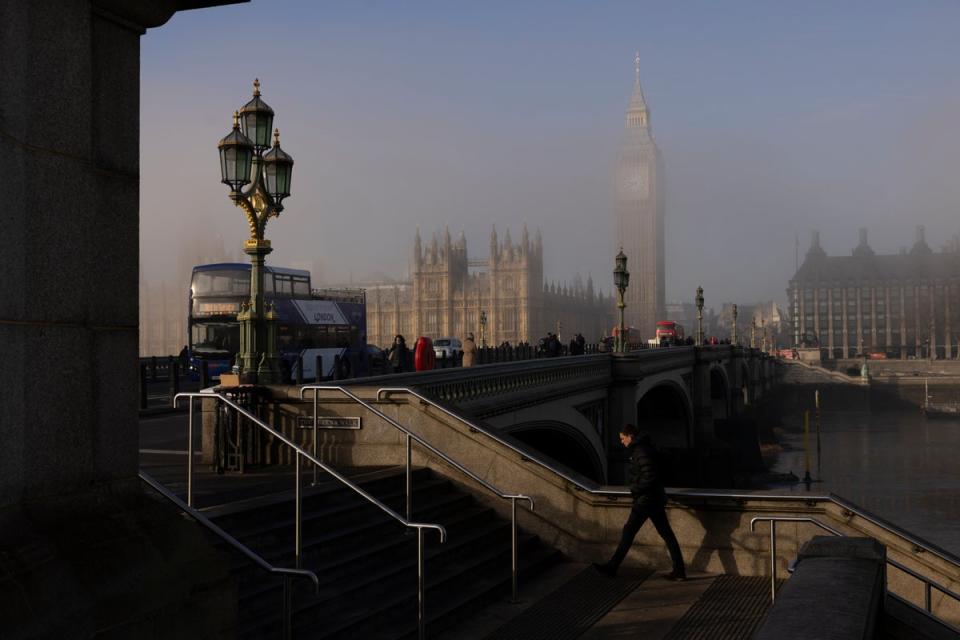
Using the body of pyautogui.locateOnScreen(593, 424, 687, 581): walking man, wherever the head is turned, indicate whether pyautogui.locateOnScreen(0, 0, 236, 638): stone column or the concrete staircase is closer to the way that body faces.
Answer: the concrete staircase

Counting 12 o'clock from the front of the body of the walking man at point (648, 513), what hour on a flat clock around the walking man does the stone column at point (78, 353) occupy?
The stone column is roughly at 10 o'clock from the walking man.

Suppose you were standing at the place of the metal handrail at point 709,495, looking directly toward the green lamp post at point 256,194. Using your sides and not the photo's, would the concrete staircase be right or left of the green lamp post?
left

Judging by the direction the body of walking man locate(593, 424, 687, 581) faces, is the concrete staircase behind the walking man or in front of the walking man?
in front

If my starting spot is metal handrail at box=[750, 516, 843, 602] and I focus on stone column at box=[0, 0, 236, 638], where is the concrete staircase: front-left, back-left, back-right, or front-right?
front-right

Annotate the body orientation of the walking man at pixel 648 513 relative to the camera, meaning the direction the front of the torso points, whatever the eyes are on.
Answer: to the viewer's left
